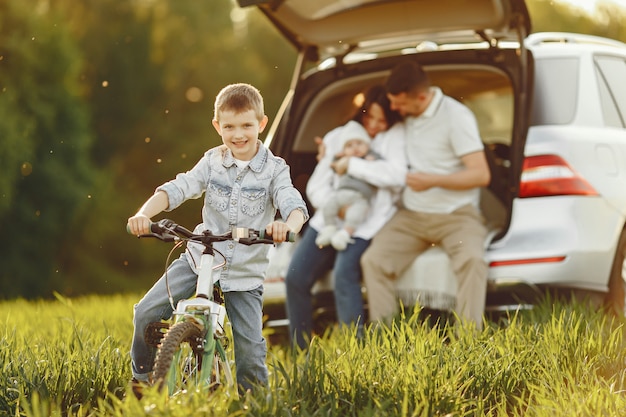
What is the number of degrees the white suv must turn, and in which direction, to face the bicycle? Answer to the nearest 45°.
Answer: approximately 180°

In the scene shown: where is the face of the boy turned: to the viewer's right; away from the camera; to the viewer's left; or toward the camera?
toward the camera

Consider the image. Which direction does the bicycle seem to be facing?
toward the camera

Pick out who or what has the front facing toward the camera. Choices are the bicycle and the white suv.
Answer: the bicycle

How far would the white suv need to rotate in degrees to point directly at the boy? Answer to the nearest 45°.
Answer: approximately 180°

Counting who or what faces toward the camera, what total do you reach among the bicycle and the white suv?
1

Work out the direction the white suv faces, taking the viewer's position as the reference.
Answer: facing away from the viewer and to the right of the viewer

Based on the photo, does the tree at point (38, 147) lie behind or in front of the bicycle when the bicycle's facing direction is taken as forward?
behind

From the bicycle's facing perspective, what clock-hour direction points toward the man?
The man is roughly at 7 o'clock from the bicycle.

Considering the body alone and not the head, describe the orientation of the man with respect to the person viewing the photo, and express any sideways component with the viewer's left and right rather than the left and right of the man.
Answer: facing the viewer and to the left of the viewer

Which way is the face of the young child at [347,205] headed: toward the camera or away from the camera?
toward the camera

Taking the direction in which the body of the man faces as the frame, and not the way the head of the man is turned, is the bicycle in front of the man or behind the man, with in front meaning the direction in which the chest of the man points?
in front

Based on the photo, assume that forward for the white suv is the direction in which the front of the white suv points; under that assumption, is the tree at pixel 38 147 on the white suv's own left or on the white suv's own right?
on the white suv's own left

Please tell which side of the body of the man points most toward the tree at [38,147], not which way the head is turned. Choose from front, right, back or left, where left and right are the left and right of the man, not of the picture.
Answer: right

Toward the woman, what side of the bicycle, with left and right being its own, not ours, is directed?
back
